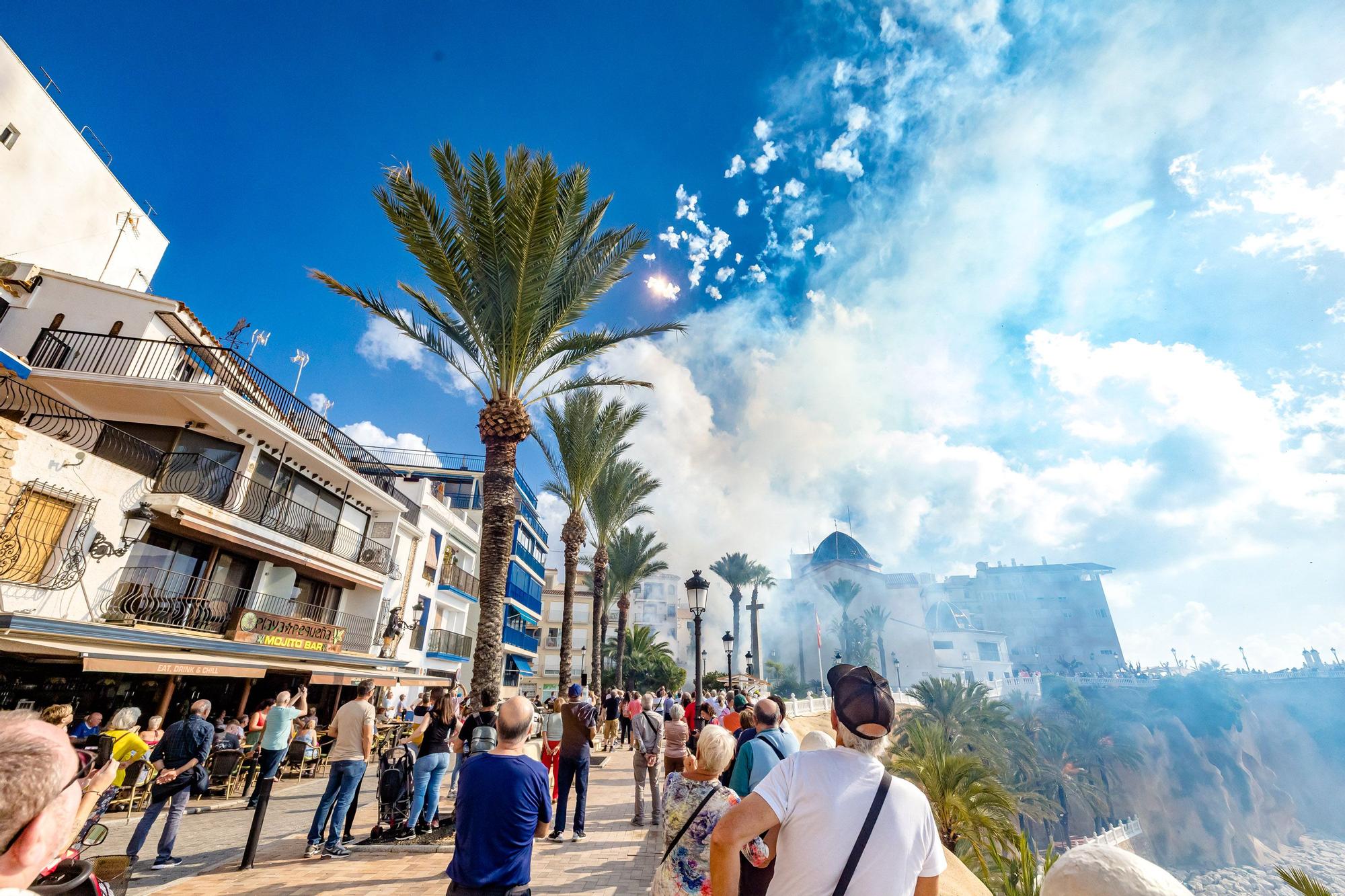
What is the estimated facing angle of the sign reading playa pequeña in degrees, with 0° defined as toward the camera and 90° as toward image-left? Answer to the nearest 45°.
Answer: approximately 315°

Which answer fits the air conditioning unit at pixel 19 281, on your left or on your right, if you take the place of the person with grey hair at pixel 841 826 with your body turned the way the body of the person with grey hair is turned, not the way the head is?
on your left

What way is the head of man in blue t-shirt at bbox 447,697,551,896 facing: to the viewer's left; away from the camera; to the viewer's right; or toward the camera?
away from the camera

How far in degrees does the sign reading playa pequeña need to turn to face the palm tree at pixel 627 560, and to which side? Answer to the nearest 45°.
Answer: approximately 90° to its left

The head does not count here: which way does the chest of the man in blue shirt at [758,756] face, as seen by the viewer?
away from the camera

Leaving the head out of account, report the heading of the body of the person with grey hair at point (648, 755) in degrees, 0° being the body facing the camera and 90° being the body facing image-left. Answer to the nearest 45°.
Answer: approximately 180°

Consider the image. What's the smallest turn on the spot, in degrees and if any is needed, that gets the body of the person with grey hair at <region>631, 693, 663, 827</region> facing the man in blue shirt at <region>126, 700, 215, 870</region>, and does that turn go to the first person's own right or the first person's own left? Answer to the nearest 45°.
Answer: approximately 135° to the first person's own left

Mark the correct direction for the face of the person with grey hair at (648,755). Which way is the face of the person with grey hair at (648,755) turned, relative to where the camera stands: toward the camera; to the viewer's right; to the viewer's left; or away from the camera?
away from the camera

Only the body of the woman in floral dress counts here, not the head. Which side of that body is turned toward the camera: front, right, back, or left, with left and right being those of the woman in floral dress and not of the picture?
back

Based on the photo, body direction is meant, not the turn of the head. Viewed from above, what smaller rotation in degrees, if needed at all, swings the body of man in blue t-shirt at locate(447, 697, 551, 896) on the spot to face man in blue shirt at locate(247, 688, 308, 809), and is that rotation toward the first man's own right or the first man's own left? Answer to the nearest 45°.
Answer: approximately 45° to the first man's own left

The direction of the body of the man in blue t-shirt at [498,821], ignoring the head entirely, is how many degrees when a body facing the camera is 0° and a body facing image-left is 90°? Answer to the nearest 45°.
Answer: approximately 180°

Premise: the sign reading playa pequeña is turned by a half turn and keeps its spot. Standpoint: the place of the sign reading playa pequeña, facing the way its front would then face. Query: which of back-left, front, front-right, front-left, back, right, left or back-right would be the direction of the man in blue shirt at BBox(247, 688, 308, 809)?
back-left

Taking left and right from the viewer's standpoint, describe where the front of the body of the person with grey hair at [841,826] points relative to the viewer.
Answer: facing away from the viewer

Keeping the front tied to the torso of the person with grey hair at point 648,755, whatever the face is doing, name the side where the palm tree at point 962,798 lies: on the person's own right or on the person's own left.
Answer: on the person's own right
